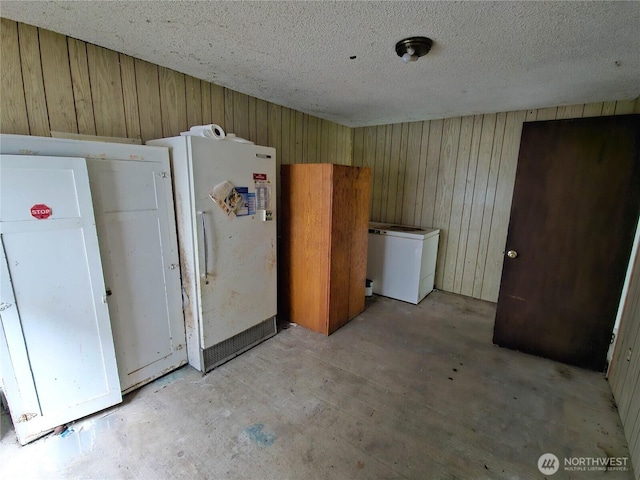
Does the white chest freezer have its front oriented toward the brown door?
no

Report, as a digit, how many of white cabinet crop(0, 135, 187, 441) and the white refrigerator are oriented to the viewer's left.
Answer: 0

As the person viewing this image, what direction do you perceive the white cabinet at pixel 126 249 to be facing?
facing the viewer and to the right of the viewer

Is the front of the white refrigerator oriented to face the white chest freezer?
no

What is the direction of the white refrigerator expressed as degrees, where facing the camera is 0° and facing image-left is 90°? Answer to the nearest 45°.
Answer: approximately 315°

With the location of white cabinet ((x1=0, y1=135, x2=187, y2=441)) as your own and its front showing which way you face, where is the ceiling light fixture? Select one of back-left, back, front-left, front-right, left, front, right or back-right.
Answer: front

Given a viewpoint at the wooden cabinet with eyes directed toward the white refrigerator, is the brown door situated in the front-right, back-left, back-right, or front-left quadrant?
back-left

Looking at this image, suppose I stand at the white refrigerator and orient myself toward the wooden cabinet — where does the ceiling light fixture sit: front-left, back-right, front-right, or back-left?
front-right

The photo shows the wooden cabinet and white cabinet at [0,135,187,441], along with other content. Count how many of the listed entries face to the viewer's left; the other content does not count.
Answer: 0

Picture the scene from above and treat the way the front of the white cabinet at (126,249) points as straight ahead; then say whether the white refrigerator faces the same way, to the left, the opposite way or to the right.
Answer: the same way

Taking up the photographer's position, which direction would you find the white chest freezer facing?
facing the viewer and to the left of the viewer
